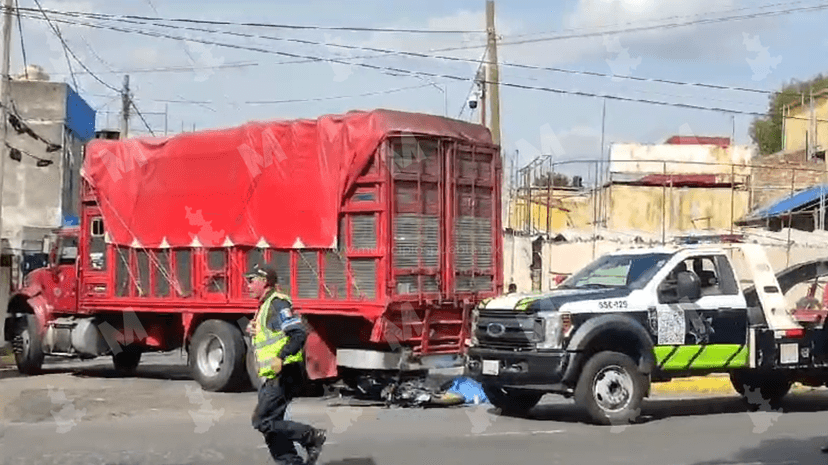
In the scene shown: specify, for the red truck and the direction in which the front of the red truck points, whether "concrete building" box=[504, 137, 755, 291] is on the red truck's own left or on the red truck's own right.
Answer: on the red truck's own right

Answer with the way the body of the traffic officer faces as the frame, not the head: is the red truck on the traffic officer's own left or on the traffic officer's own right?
on the traffic officer's own right

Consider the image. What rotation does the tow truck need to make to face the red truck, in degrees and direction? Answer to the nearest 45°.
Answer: approximately 45° to its right

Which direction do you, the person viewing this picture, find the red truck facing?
facing away from the viewer and to the left of the viewer

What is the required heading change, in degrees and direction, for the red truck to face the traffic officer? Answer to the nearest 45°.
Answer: approximately 135° to its left

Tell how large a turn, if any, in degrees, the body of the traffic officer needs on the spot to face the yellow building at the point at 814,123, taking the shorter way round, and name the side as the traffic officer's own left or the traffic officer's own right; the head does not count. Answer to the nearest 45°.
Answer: approximately 135° to the traffic officer's own right

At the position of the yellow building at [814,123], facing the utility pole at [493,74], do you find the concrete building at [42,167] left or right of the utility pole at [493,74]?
right

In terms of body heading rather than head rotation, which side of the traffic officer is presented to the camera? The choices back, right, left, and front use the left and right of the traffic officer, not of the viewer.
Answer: left

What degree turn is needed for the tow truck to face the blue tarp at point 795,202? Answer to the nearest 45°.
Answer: approximately 135° to its right
